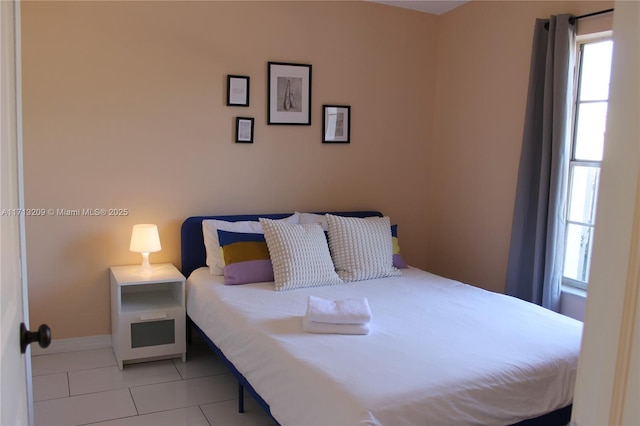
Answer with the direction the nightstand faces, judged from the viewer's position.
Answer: facing the viewer

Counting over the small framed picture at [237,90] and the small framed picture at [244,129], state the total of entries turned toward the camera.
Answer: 2

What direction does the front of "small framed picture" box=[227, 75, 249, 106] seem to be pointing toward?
toward the camera

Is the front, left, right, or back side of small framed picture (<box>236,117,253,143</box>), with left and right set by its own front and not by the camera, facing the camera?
front

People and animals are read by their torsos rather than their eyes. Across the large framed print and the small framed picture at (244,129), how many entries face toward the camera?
2

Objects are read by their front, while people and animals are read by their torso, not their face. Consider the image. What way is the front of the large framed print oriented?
toward the camera

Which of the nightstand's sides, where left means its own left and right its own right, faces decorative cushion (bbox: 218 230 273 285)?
left

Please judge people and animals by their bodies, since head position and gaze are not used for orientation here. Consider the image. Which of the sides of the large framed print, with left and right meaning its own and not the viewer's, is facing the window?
left
